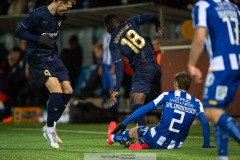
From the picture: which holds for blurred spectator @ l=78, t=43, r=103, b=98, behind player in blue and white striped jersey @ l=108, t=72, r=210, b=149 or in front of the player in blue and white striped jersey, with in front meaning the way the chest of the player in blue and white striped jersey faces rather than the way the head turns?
in front

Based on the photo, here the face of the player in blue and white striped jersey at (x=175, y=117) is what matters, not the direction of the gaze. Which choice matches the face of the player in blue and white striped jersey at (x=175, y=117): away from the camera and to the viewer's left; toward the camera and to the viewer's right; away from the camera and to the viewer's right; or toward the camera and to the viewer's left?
away from the camera and to the viewer's left

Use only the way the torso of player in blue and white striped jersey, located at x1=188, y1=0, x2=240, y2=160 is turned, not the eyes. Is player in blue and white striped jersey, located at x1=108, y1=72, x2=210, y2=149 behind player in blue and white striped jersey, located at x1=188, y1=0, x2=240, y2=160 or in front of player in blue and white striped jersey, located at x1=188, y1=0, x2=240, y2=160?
in front

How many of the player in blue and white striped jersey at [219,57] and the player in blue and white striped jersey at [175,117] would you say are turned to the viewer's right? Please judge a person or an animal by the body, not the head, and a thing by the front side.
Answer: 0

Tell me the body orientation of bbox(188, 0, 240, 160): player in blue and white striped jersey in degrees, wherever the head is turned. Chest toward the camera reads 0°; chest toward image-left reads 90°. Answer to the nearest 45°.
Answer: approximately 135°

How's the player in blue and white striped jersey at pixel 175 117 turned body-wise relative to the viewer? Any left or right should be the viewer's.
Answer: facing away from the viewer and to the left of the viewer

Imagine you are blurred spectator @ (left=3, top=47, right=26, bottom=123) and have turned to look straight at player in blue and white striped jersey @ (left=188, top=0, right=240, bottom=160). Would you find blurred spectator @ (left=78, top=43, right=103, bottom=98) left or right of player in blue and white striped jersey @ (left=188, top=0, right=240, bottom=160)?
left
